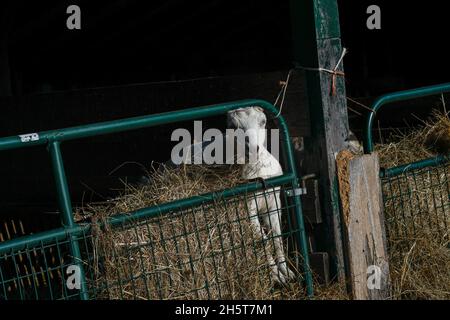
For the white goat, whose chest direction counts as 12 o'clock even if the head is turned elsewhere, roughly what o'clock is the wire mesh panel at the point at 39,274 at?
The wire mesh panel is roughly at 1 o'clock from the white goat.

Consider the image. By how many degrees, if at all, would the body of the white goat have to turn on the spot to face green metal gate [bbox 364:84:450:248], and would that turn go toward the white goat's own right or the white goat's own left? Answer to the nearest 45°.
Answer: approximately 135° to the white goat's own left

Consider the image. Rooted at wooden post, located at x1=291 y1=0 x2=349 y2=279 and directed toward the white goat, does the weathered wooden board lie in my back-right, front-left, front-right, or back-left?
back-left

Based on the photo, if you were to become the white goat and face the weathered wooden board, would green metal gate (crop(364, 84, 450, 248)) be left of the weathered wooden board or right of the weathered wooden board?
left
